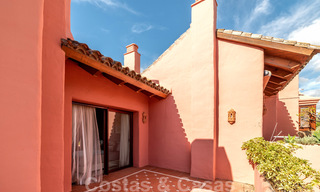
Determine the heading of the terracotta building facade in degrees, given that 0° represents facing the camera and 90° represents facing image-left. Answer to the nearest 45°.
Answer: approximately 315°
